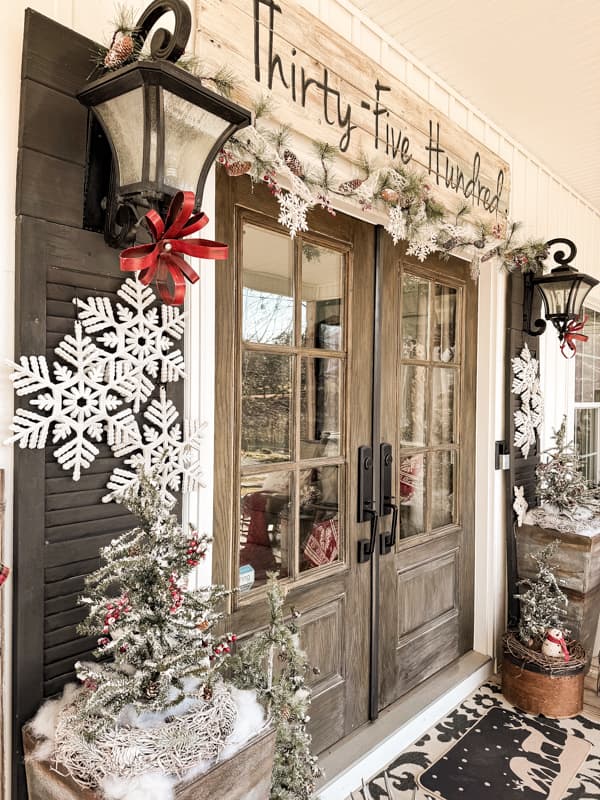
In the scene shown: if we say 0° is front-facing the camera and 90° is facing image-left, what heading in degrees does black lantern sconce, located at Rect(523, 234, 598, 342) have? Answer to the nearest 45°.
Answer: approximately 315°

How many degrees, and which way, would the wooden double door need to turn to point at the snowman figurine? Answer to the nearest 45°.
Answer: approximately 90° to its left

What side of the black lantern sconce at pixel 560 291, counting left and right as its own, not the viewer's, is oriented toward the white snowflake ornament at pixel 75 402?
right

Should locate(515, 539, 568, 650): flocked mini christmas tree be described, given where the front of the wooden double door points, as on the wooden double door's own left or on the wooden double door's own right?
on the wooden double door's own left

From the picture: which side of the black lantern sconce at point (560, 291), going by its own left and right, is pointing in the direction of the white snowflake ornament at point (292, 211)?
right

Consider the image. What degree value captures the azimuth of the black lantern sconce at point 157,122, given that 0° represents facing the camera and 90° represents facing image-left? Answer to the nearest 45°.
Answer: approximately 315°
